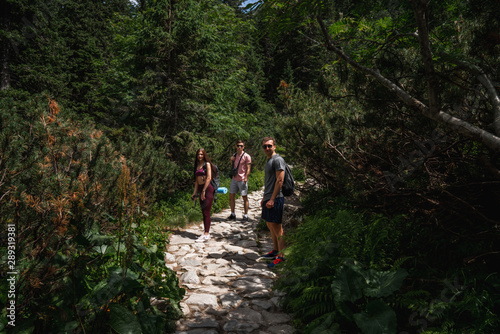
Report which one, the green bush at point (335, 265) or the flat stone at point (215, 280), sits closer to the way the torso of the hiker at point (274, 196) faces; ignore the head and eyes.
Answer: the flat stone

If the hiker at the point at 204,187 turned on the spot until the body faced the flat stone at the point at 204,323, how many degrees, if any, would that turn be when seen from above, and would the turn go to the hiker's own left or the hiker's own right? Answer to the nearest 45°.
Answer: approximately 45° to the hiker's own left

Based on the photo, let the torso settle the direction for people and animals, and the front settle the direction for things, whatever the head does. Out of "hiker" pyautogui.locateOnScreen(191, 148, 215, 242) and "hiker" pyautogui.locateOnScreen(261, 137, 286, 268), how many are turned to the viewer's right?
0

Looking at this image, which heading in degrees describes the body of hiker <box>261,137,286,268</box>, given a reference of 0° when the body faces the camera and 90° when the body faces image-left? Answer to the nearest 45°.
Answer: approximately 45°

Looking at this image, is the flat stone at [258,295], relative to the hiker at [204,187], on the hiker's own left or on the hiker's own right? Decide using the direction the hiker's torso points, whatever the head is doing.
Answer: on the hiker's own left

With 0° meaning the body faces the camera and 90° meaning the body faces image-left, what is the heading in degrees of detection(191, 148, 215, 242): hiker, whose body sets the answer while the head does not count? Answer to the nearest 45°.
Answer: approximately 45°

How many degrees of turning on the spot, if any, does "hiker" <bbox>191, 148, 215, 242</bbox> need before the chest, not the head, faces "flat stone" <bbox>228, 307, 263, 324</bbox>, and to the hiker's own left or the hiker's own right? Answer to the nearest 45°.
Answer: approximately 45° to the hiker's own left

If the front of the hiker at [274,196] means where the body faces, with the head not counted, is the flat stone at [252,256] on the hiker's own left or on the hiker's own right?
on the hiker's own right

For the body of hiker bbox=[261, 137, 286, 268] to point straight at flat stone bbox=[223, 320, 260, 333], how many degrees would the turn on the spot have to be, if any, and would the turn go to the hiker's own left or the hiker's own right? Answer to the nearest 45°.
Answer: approximately 45° to the hiker's own left
